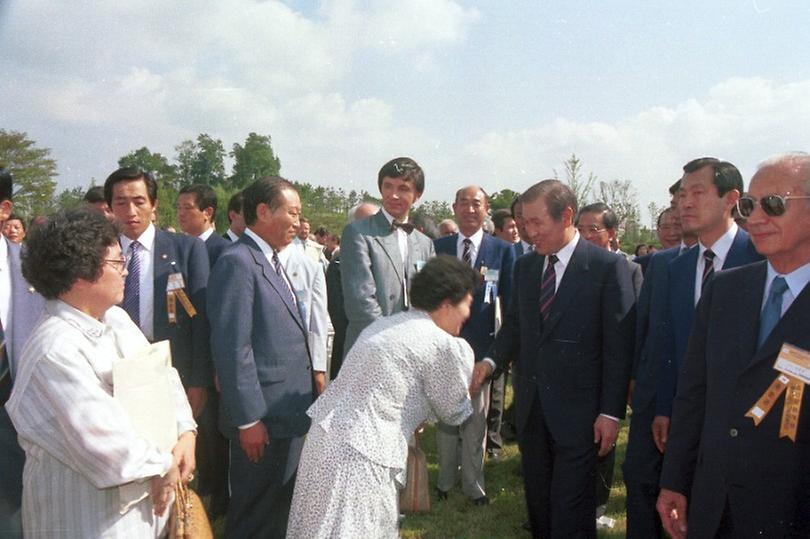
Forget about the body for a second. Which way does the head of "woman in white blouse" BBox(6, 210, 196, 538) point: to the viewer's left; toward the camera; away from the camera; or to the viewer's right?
to the viewer's right

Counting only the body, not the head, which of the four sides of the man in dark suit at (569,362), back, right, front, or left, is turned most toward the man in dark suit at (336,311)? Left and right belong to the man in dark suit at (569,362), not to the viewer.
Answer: right

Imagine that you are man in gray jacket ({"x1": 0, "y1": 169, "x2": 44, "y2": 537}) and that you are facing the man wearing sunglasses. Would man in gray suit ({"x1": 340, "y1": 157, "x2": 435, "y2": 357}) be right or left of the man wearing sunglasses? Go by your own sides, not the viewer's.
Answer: left

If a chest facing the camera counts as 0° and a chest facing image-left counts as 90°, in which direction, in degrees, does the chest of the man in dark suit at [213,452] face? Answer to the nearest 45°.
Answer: approximately 315°

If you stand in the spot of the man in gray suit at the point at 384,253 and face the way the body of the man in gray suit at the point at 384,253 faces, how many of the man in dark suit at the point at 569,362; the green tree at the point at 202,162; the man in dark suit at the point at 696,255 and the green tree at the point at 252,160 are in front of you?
2

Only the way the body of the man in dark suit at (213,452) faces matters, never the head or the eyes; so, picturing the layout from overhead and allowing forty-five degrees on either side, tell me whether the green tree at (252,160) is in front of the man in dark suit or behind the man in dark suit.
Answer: behind

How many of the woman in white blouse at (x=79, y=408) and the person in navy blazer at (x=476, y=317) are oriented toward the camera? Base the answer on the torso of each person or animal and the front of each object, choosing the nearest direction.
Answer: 1

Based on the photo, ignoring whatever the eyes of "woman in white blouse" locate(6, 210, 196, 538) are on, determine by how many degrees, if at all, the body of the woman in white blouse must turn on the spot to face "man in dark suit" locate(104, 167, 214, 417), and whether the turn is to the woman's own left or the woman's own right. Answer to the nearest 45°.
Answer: approximately 90° to the woman's own left

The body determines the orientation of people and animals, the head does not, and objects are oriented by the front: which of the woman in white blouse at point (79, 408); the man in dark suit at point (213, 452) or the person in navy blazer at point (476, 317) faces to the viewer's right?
the woman in white blouse

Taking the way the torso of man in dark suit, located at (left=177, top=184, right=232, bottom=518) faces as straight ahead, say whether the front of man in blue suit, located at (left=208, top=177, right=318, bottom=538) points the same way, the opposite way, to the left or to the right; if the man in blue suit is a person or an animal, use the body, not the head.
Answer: to the left
